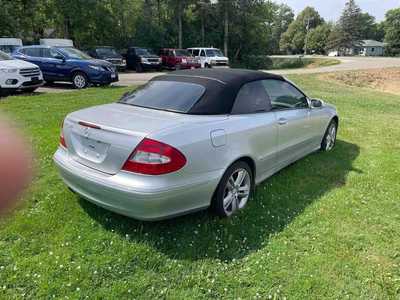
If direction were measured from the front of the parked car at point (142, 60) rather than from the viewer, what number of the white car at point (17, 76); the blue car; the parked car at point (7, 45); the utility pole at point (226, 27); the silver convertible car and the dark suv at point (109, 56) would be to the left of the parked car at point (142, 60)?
1

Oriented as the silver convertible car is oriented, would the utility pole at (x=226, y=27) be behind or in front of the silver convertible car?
in front

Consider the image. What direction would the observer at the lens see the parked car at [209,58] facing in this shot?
facing the viewer and to the right of the viewer

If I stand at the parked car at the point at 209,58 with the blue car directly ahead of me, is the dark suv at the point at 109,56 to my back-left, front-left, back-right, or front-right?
front-right

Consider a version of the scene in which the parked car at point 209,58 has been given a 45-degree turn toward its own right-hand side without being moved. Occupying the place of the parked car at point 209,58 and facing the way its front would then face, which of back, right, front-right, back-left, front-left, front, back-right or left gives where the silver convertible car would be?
front

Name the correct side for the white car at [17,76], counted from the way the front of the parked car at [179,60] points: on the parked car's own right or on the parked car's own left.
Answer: on the parked car's own right

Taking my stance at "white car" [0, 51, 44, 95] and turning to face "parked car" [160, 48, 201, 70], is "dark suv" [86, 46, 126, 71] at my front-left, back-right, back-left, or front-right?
front-left

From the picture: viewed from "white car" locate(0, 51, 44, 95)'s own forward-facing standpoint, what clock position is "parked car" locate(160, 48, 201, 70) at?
The parked car is roughly at 9 o'clock from the white car.

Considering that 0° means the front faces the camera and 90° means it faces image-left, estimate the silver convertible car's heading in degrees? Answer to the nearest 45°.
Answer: approximately 225°

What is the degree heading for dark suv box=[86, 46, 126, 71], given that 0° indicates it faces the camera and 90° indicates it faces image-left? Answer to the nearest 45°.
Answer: approximately 315°

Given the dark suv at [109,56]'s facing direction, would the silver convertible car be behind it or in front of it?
in front

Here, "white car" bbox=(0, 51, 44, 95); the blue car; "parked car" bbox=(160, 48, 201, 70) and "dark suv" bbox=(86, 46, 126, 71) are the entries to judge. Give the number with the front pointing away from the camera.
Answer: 0

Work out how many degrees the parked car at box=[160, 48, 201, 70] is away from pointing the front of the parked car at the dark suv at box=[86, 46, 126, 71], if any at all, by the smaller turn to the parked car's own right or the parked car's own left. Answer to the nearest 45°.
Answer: approximately 90° to the parked car's own right

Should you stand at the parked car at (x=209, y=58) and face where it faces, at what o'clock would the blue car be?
The blue car is roughly at 2 o'clock from the parked car.

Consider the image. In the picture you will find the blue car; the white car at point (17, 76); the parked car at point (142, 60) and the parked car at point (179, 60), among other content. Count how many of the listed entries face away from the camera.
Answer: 0

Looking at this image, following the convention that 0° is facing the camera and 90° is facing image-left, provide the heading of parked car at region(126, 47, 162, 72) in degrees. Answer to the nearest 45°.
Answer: approximately 315°

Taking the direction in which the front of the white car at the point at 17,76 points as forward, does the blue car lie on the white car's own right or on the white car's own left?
on the white car's own left

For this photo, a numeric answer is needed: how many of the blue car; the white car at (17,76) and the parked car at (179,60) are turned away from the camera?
0
